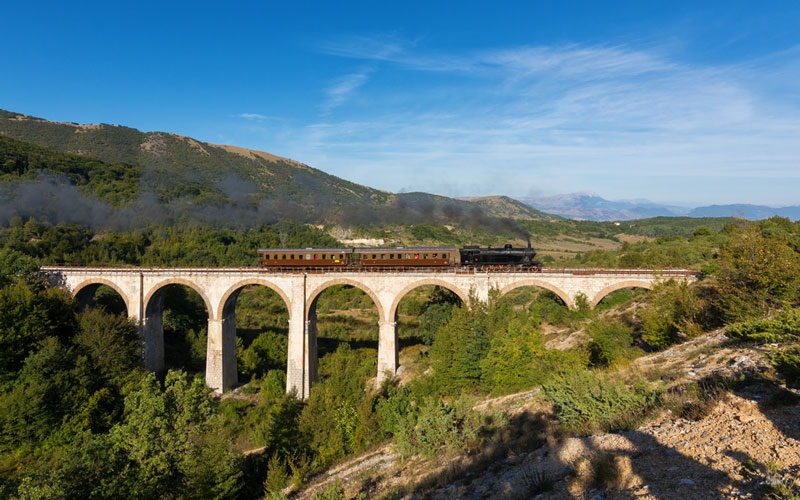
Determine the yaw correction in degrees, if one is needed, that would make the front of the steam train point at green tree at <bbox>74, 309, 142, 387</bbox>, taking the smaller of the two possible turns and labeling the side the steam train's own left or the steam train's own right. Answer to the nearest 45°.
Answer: approximately 180°

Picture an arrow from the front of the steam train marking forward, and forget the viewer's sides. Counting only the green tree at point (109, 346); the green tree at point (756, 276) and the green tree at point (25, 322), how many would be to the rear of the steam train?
2

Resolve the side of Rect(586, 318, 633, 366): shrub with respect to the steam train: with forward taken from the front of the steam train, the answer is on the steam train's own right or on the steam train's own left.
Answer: on the steam train's own right

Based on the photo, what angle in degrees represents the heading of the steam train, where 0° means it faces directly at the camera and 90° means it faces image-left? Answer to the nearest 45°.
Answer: approximately 270°

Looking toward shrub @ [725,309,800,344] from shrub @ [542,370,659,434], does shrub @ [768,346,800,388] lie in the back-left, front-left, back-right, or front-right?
front-right

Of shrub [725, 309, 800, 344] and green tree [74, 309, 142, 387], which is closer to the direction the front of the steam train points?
the shrub

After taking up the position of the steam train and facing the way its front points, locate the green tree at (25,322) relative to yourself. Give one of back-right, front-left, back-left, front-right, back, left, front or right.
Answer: back

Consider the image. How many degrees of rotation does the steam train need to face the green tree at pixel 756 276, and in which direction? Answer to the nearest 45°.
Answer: approximately 45° to its right

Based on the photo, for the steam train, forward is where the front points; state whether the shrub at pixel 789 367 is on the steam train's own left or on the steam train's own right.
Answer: on the steam train's own right
